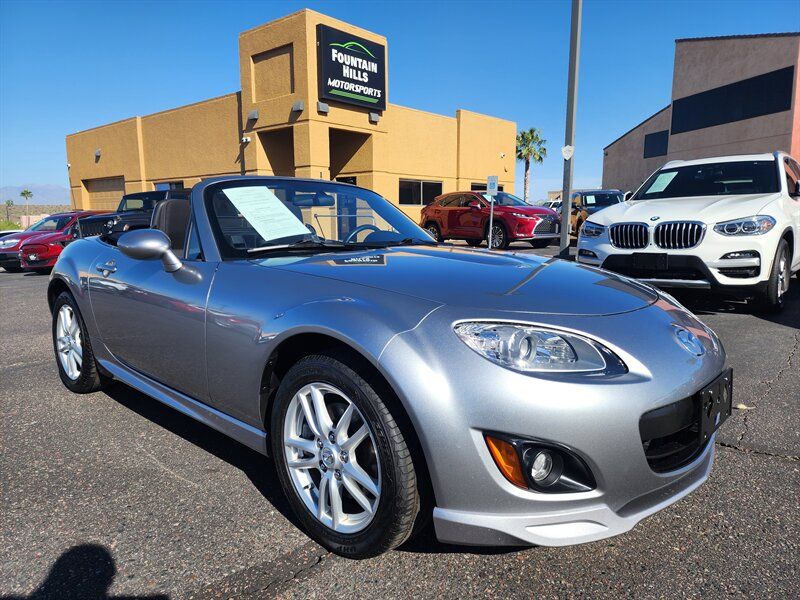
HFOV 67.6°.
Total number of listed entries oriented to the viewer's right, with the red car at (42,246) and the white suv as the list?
0

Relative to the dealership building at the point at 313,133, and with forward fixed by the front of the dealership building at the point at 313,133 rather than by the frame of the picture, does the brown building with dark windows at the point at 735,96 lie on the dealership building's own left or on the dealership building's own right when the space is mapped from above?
on the dealership building's own left

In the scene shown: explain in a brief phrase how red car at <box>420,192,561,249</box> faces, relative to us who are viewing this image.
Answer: facing the viewer and to the right of the viewer

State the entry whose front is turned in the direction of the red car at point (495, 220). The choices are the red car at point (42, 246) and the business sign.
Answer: the business sign

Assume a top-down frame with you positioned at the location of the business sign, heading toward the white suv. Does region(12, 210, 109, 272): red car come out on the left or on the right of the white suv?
right

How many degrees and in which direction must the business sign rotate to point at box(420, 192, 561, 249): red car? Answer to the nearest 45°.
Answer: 0° — it already faces it

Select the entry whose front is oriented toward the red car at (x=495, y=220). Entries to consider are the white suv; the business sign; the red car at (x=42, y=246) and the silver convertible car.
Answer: the business sign

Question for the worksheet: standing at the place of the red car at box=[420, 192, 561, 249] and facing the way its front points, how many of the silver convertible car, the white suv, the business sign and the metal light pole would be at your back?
1

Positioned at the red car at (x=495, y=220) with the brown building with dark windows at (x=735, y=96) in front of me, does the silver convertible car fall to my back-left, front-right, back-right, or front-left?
back-right

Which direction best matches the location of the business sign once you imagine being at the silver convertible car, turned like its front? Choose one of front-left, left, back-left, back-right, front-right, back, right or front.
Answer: back-left

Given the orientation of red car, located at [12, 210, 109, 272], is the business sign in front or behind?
behind

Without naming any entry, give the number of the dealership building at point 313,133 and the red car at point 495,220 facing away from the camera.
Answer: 0

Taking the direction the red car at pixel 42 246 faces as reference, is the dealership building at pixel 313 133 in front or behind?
behind

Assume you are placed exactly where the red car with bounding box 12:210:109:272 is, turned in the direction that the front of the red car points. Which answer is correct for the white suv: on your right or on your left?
on your left

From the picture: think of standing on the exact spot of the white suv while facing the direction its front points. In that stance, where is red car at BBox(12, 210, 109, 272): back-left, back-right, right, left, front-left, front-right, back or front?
front-right

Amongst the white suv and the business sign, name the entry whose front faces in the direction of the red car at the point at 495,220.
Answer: the business sign
